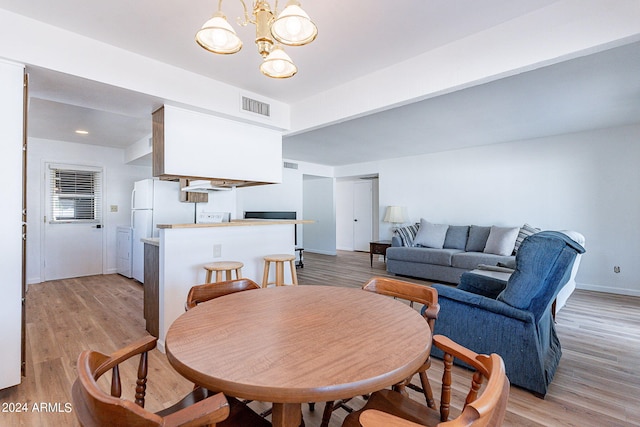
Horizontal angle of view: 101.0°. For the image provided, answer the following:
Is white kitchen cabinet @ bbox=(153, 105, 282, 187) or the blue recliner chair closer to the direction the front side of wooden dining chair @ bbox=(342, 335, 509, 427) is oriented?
the white kitchen cabinet

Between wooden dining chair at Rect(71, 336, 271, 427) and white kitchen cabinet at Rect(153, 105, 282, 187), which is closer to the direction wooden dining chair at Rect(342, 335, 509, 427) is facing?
the white kitchen cabinet

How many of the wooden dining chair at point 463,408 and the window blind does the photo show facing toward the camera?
1

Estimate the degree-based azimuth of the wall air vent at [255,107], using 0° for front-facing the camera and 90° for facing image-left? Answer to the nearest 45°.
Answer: approximately 315°

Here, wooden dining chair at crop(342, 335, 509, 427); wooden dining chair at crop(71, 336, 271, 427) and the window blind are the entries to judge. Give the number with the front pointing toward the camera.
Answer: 1

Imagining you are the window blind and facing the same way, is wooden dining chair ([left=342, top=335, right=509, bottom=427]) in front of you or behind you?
in front

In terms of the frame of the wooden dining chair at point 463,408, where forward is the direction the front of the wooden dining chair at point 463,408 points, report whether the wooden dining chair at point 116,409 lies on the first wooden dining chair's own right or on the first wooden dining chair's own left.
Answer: on the first wooden dining chair's own left

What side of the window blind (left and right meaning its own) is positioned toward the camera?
front

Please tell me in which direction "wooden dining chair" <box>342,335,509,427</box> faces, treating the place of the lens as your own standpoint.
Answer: facing away from the viewer and to the left of the viewer

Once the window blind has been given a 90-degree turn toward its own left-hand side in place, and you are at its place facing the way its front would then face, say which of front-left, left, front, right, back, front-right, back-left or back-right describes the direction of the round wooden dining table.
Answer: right

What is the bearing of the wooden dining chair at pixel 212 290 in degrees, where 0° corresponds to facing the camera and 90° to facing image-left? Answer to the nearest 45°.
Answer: approximately 315°
